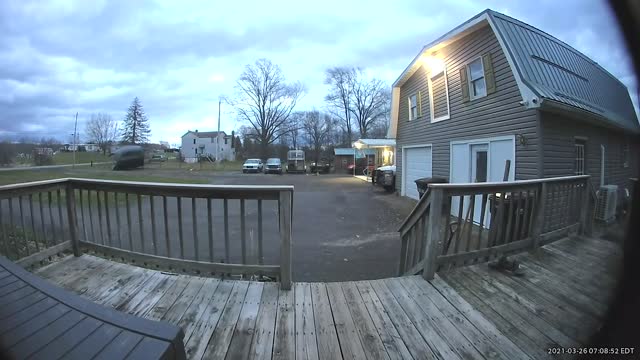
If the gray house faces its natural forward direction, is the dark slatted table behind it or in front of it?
in front

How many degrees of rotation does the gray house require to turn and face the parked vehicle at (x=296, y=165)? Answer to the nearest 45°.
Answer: approximately 90° to its right

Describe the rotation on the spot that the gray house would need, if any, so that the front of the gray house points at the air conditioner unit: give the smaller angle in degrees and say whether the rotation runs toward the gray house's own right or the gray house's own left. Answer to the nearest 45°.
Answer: approximately 90° to the gray house's own left

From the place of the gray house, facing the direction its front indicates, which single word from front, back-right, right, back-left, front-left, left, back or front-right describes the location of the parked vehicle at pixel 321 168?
right

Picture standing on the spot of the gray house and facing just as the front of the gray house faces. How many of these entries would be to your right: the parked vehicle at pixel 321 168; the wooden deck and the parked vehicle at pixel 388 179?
2

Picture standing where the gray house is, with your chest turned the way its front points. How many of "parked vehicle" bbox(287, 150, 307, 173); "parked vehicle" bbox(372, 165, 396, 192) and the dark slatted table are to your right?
2

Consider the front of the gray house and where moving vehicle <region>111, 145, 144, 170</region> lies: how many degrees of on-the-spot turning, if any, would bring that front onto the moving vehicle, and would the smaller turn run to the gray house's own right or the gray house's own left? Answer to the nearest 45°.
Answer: approximately 45° to the gray house's own right

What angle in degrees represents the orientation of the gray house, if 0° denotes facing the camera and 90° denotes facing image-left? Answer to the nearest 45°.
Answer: approximately 45°

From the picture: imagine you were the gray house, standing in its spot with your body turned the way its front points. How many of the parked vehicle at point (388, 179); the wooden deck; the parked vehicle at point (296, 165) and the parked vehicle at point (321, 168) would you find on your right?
3

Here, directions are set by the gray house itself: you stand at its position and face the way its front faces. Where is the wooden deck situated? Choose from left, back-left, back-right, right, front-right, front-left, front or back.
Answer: front-left

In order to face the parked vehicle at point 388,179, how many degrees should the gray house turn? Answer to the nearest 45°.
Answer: approximately 90° to its right

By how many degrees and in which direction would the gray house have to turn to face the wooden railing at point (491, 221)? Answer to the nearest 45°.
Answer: approximately 45° to its left
